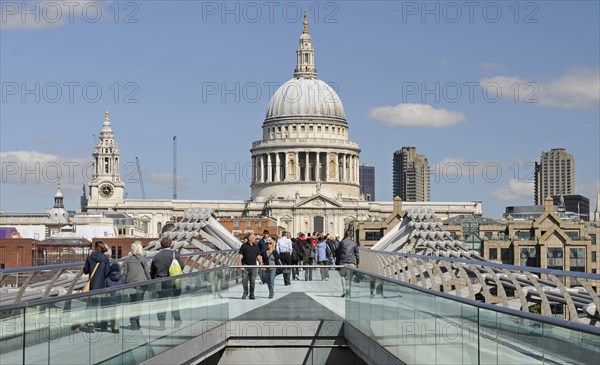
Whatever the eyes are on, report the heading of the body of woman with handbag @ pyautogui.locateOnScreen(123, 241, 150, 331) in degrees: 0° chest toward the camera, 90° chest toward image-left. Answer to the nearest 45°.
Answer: approximately 180°
